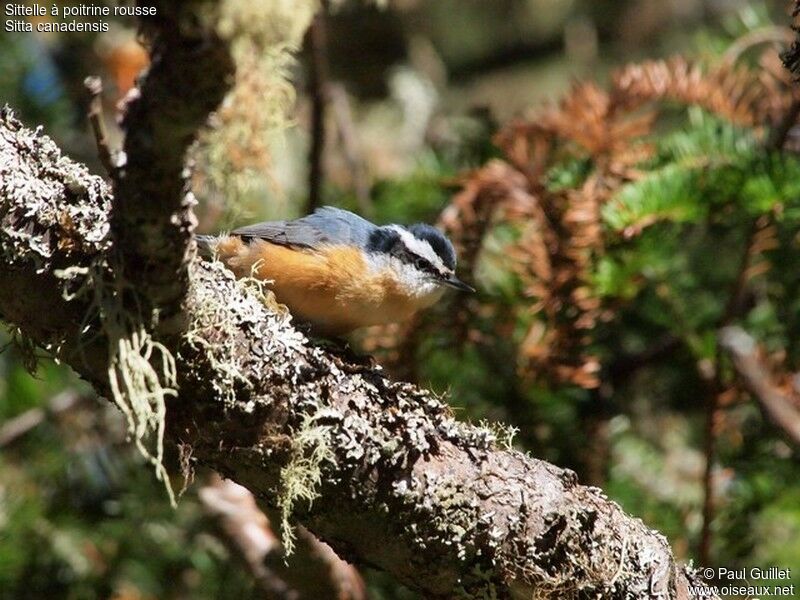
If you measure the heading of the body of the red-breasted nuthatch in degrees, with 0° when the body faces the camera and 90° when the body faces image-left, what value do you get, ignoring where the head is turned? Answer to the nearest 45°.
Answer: approximately 270°

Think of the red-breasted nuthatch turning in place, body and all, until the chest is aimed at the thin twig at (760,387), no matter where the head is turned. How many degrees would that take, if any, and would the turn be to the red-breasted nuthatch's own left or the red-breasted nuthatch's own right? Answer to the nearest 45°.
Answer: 0° — it already faces it

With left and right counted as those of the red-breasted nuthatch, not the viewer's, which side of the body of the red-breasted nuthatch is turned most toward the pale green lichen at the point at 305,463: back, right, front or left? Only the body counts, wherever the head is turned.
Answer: right
